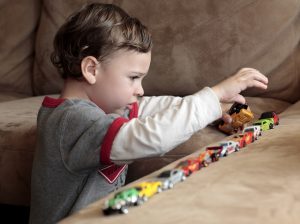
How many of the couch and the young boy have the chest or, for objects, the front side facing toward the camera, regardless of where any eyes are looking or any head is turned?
1

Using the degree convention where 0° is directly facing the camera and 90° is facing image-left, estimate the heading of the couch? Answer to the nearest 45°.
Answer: approximately 0°

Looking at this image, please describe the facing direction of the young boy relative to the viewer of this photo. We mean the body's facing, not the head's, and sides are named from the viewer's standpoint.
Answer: facing to the right of the viewer

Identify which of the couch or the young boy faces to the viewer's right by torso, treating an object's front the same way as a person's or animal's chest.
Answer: the young boy

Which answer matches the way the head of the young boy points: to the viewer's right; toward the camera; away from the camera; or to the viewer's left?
to the viewer's right

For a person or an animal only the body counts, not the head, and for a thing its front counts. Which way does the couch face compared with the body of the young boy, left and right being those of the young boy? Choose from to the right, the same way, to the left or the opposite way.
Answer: to the right
